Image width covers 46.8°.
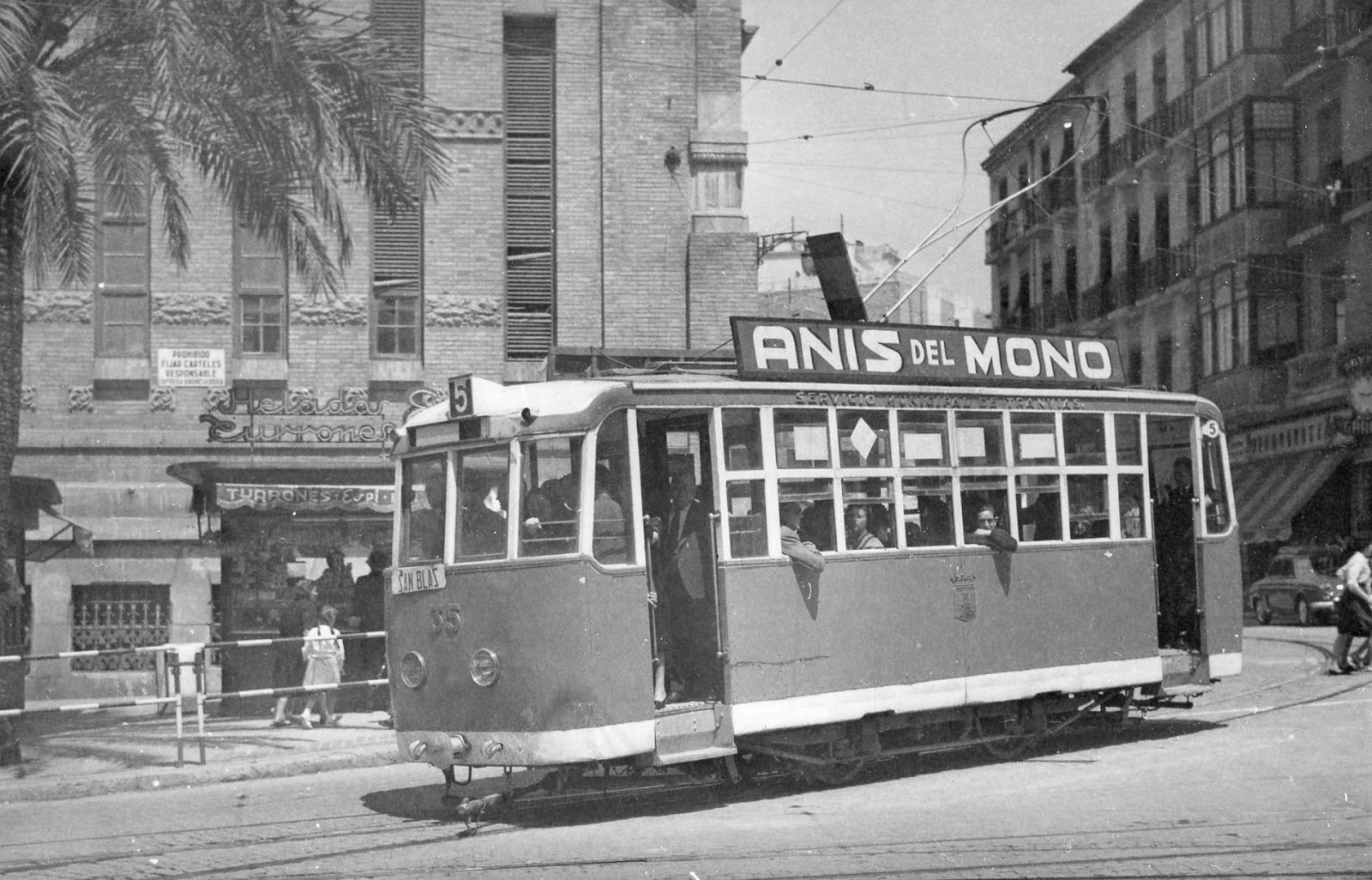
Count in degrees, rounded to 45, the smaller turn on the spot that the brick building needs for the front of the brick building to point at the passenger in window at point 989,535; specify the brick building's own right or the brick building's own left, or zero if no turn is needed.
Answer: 0° — it already faces them

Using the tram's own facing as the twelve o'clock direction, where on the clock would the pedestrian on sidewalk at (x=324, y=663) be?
The pedestrian on sidewalk is roughly at 3 o'clock from the tram.

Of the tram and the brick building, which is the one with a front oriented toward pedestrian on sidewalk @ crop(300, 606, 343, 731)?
the brick building

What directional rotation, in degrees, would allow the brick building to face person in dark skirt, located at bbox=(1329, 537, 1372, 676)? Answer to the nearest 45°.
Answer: approximately 45° to its left

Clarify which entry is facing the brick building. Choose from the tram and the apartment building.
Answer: the apartment building
